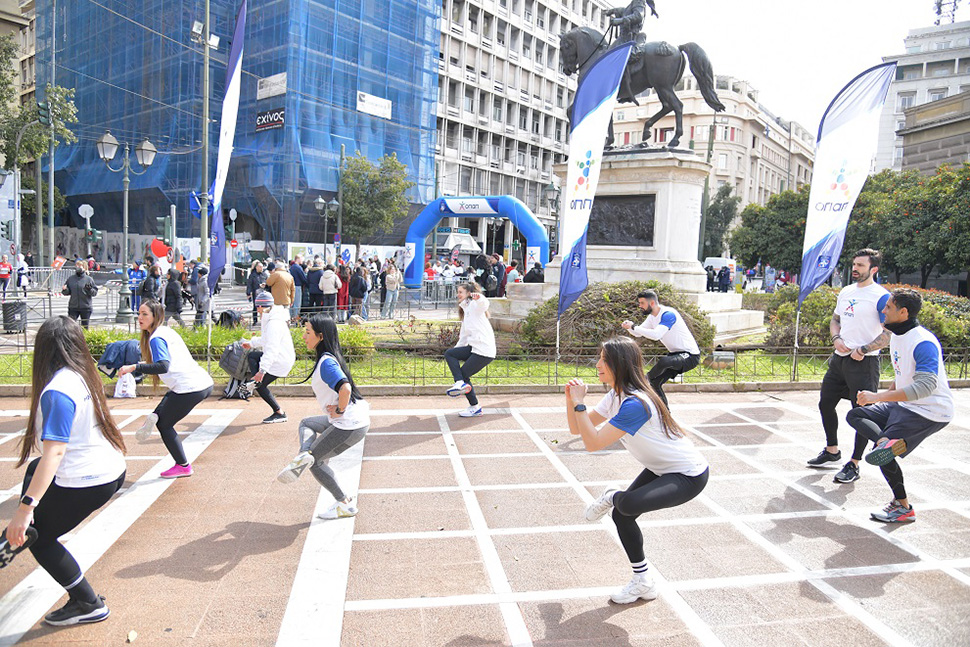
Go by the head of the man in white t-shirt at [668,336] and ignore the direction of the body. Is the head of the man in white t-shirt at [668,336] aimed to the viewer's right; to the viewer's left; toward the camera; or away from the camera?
to the viewer's left

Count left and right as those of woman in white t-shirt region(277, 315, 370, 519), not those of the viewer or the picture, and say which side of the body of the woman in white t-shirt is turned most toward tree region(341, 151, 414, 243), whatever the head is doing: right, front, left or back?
right

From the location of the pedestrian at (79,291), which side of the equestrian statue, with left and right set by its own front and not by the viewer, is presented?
front

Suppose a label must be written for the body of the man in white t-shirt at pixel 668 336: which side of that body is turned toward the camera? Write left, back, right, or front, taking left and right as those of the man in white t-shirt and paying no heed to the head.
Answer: left

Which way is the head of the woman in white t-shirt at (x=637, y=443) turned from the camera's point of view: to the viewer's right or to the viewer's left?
to the viewer's left

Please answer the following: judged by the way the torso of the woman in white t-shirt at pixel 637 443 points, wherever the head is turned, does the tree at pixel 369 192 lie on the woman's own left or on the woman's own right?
on the woman's own right

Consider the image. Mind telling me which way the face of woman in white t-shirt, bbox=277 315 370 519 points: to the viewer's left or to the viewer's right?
to the viewer's left

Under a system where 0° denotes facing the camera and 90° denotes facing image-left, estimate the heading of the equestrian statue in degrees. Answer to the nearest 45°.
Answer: approximately 90°

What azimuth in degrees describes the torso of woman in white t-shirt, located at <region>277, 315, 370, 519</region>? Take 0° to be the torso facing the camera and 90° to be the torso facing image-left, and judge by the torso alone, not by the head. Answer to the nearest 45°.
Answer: approximately 90°

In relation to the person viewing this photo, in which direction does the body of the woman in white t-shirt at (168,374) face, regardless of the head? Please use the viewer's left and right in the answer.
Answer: facing to the left of the viewer

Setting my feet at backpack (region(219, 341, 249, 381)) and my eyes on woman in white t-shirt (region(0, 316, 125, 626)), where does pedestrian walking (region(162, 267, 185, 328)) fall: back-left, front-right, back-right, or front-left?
back-right
